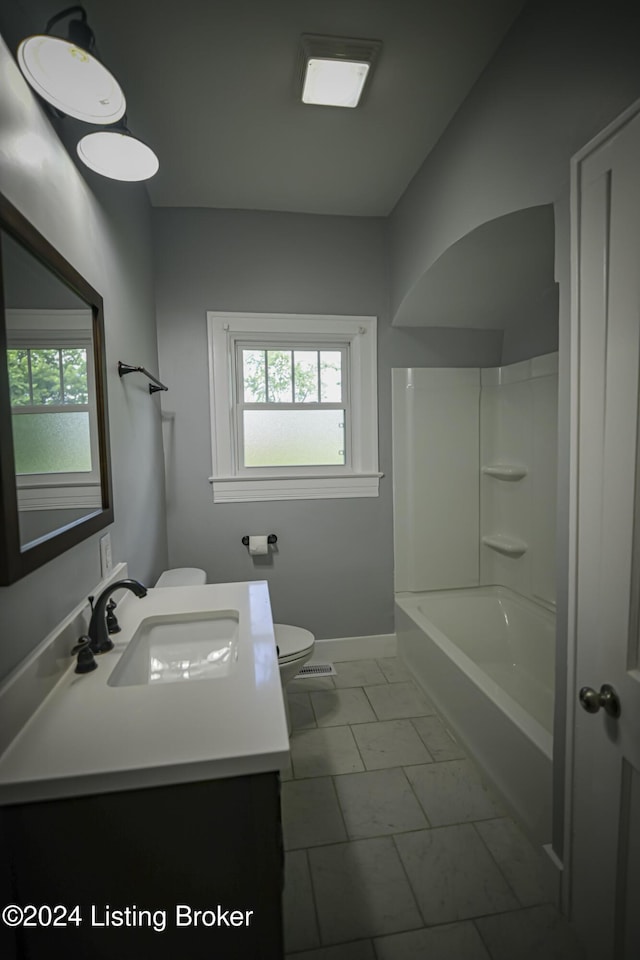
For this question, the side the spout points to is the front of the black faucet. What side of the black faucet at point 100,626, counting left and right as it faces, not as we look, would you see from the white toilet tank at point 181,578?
left

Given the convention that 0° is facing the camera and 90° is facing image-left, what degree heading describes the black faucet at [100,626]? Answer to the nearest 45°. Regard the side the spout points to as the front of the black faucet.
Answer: approximately 270°

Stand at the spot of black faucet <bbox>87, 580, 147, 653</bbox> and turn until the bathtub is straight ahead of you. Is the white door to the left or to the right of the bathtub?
right

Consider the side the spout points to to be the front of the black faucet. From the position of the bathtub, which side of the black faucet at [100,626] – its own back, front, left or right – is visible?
front

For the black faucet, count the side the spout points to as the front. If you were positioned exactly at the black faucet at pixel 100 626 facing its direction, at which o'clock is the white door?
The white door is roughly at 1 o'clock from the black faucet.
